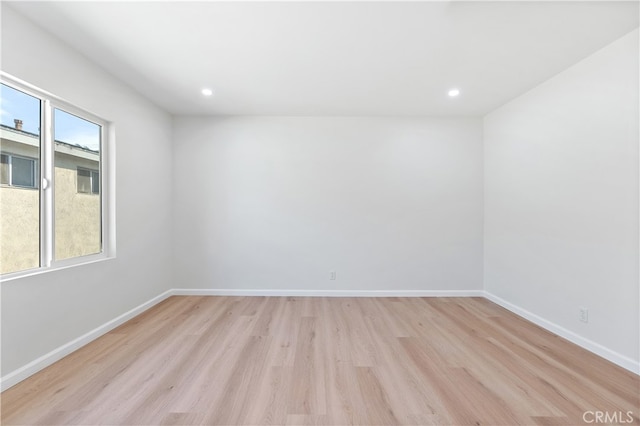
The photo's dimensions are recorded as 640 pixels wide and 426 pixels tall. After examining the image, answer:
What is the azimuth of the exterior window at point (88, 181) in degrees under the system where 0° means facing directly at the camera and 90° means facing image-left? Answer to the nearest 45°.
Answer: approximately 315°

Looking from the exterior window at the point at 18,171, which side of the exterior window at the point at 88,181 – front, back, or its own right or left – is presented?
right
